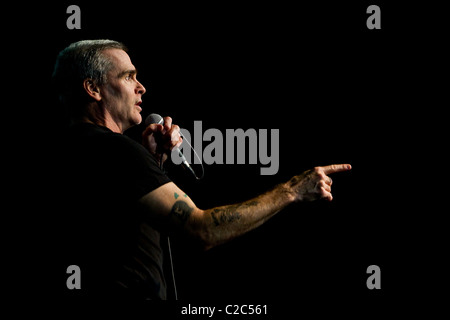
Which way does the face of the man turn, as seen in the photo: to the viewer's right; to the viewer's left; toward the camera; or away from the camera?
to the viewer's right

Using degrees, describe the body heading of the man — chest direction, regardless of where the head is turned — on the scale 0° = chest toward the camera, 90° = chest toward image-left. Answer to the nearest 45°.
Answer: approximately 270°
